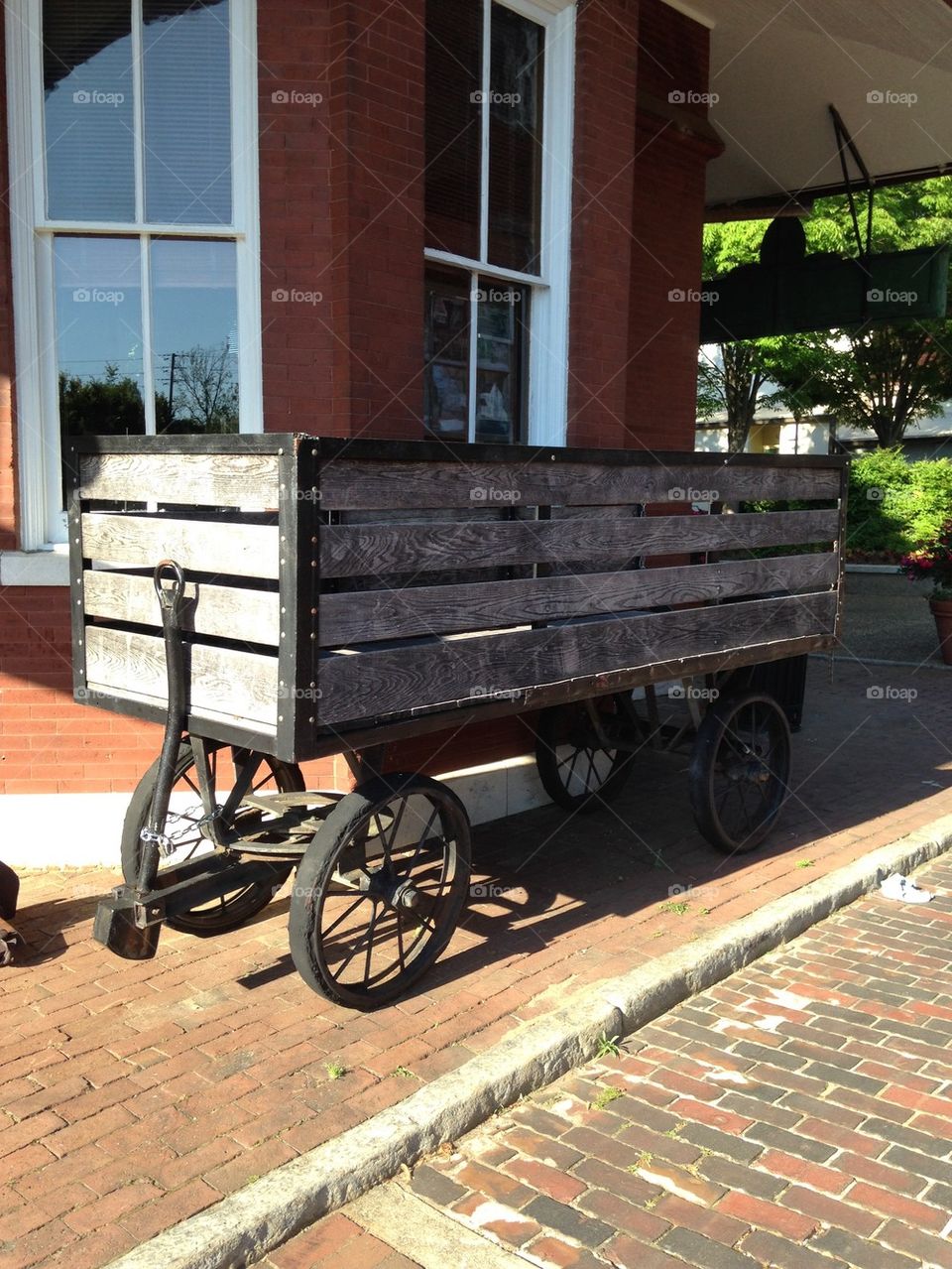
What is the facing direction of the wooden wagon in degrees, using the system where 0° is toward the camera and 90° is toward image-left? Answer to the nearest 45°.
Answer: approximately 45°

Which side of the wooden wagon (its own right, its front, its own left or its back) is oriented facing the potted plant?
back

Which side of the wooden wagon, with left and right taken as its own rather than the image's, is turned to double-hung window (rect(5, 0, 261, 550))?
right

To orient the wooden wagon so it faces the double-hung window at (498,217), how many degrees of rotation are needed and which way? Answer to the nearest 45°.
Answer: approximately 135° to its right

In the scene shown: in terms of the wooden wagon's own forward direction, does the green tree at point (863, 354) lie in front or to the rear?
to the rear
